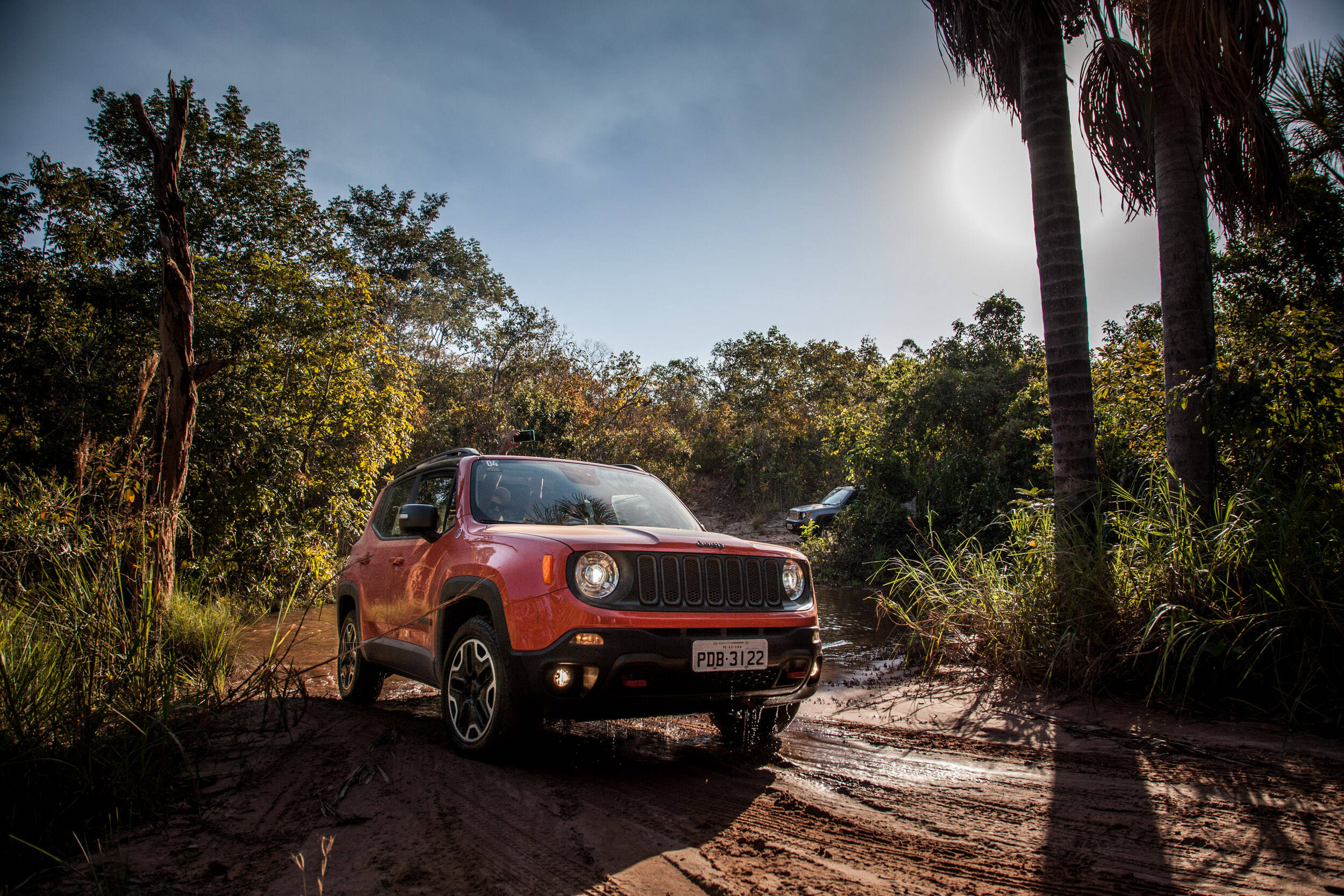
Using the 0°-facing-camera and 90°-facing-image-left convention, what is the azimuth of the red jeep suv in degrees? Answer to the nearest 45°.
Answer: approximately 315°

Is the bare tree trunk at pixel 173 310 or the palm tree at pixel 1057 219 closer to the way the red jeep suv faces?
the palm tree

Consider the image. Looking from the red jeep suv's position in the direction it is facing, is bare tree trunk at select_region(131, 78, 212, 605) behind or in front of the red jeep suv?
behind

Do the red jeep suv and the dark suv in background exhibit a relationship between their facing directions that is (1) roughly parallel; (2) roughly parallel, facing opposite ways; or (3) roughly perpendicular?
roughly perpendicular

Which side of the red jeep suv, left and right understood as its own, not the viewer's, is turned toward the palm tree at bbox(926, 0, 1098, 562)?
left

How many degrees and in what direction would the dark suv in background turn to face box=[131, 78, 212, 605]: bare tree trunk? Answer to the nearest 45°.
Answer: approximately 45° to its left

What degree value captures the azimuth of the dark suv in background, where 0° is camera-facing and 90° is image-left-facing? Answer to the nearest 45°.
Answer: approximately 45°
